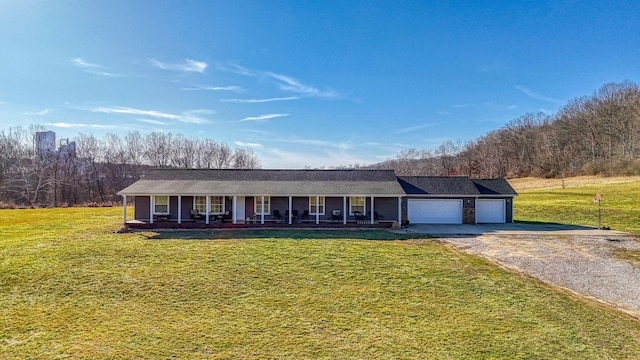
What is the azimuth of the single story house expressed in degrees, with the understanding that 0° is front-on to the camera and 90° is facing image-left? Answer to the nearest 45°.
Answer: approximately 0°
